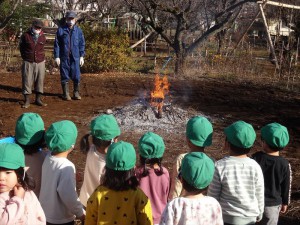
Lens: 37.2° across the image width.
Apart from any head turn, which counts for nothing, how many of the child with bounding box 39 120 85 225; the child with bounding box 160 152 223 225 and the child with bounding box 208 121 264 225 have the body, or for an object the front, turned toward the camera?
0

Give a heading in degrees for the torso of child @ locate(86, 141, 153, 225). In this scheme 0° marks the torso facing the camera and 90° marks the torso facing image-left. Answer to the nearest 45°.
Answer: approximately 180°

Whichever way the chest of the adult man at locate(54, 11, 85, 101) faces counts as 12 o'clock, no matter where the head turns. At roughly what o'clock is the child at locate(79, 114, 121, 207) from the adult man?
The child is roughly at 12 o'clock from the adult man.

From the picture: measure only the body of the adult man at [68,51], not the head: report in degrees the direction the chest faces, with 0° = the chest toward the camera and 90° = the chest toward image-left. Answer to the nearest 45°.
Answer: approximately 0°

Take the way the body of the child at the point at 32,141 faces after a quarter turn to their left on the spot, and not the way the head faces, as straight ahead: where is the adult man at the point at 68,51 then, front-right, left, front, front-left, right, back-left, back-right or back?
right

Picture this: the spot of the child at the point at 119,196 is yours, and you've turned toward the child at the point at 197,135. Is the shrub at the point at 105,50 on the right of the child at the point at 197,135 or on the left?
left

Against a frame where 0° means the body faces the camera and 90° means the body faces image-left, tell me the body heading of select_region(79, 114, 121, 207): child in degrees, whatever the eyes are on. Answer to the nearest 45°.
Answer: approximately 225°

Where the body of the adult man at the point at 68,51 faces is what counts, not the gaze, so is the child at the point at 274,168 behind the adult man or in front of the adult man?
in front

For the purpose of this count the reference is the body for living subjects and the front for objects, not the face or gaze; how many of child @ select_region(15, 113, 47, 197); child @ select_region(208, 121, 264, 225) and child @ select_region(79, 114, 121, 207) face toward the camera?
0

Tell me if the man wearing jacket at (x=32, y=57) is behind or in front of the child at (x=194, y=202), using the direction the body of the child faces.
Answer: in front

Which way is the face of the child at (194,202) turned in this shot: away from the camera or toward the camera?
away from the camera

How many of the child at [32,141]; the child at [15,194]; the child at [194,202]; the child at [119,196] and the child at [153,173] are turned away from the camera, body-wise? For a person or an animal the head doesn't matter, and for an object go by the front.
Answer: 4

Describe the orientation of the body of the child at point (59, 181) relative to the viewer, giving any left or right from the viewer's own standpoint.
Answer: facing away from the viewer and to the right of the viewer

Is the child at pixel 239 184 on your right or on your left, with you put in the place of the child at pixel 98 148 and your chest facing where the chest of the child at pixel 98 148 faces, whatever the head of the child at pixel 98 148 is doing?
on your right

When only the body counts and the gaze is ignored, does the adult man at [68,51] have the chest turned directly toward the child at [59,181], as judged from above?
yes

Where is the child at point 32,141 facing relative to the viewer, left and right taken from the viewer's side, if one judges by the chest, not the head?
facing away from the viewer

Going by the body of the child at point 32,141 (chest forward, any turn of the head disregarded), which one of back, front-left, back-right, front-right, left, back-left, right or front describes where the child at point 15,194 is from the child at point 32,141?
back

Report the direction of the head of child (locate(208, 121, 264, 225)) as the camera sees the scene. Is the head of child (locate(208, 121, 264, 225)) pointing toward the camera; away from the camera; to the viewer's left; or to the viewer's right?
away from the camera
